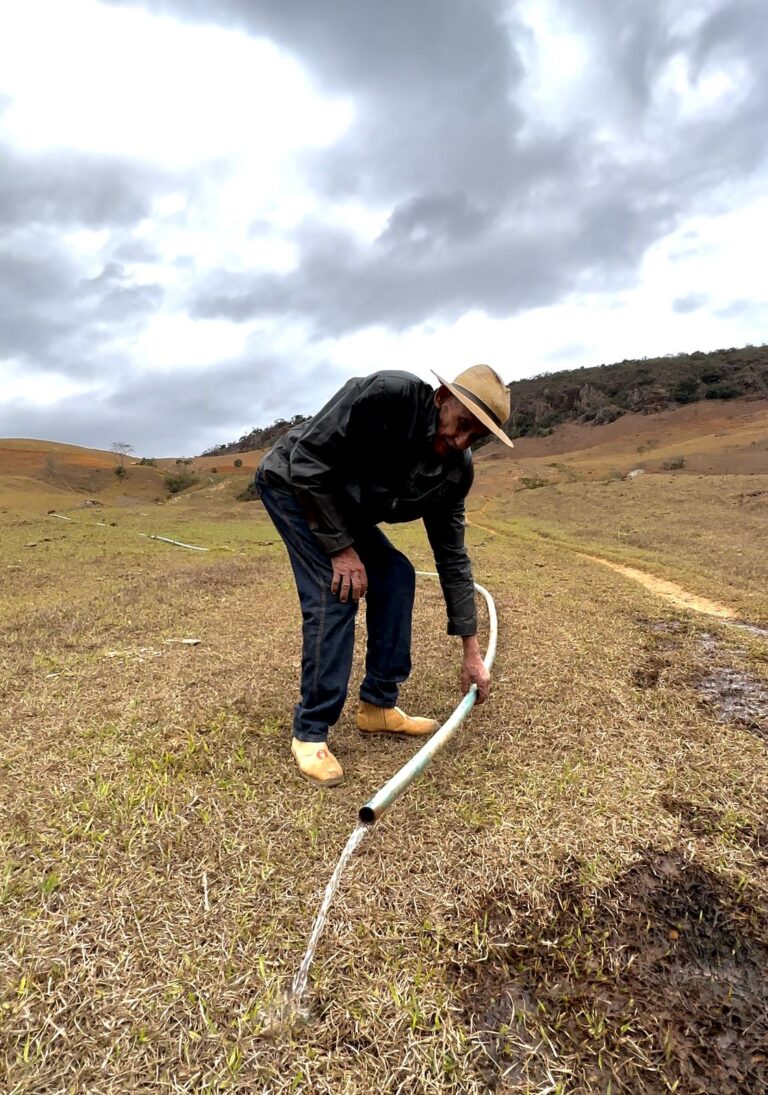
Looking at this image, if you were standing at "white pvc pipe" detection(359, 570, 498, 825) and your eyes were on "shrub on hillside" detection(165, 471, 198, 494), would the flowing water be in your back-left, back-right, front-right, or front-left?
back-left

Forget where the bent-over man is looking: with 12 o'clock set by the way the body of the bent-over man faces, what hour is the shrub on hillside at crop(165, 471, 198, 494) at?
The shrub on hillside is roughly at 7 o'clock from the bent-over man.

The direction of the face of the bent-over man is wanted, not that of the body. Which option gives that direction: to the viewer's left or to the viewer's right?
to the viewer's right

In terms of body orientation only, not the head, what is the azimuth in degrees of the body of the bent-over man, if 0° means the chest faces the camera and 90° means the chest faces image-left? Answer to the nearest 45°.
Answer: approximately 315°
